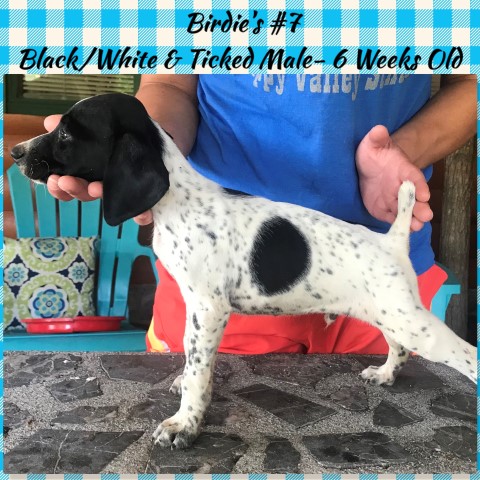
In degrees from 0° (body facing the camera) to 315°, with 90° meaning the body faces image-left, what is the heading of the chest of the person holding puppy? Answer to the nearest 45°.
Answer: approximately 0°

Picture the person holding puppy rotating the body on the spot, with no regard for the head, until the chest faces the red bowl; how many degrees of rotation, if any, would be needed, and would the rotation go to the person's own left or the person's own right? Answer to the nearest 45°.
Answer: approximately 135° to the person's own right

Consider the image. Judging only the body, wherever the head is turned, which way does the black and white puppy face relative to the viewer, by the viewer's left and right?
facing to the left of the viewer

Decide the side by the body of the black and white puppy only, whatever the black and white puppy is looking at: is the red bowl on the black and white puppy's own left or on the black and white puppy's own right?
on the black and white puppy's own right

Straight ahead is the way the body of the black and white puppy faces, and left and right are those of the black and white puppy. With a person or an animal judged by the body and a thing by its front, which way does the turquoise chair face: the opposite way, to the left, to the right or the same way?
to the left
